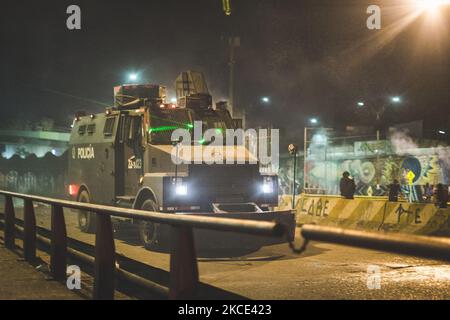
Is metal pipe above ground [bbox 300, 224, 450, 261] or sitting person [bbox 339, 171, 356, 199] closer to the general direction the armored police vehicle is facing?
the metal pipe above ground

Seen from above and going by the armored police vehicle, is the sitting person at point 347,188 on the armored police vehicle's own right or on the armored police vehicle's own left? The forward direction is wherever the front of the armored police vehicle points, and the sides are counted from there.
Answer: on the armored police vehicle's own left

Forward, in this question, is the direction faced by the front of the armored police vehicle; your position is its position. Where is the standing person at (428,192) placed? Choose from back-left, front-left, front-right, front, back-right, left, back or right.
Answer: left

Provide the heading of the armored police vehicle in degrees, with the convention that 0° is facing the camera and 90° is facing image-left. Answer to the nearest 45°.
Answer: approximately 315°

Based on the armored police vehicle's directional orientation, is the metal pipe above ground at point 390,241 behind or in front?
in front

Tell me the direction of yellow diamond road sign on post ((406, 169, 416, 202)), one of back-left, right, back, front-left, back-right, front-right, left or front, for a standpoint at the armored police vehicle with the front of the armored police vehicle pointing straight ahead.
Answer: left

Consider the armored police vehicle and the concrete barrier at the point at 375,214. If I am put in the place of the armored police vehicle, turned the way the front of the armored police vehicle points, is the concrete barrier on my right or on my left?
on my left
